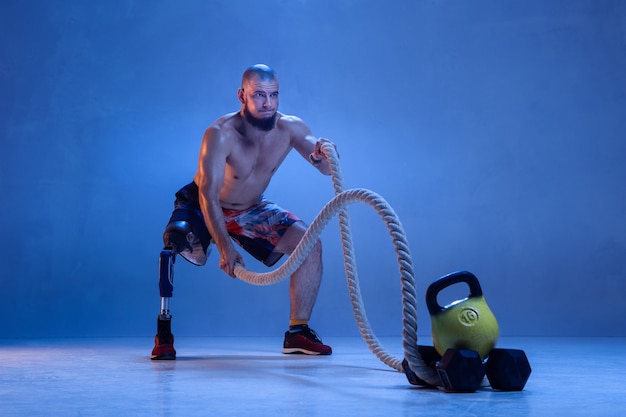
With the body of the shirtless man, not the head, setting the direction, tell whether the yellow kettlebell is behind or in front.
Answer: in front

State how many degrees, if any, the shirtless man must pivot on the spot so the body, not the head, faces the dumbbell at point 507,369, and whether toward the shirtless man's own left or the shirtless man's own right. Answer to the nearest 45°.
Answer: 0° — they already face it

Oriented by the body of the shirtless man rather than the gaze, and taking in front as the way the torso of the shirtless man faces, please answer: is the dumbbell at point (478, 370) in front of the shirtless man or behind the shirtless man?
in front

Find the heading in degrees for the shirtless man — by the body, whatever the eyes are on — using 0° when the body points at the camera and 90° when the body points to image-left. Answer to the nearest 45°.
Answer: approximately 315°
